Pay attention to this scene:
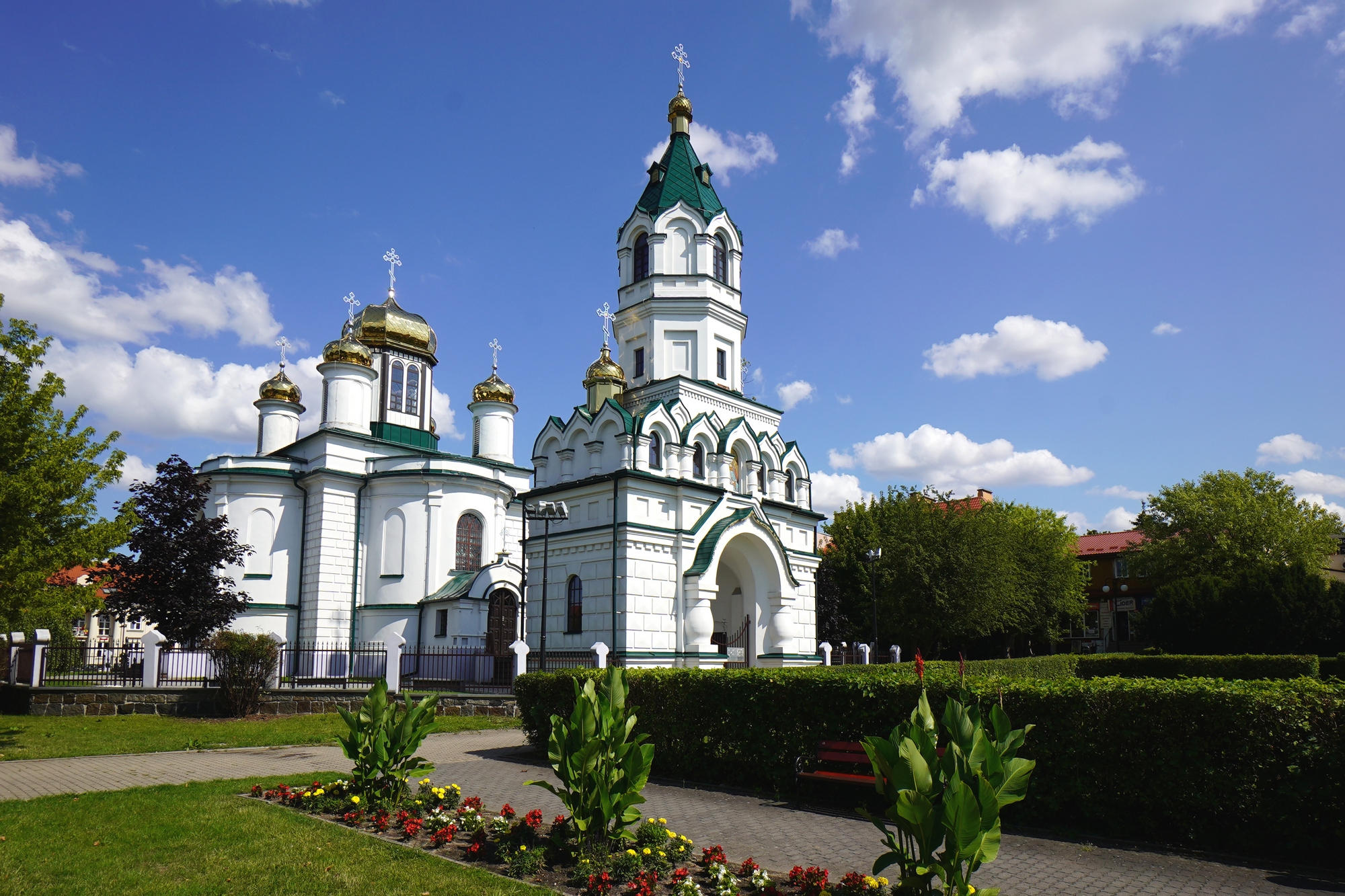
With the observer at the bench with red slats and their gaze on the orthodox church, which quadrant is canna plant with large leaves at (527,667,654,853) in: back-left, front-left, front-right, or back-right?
back-left

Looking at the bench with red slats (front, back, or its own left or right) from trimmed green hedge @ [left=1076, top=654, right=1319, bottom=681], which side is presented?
back

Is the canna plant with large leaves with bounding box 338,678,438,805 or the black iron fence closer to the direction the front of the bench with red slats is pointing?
the canna plant with large leaves

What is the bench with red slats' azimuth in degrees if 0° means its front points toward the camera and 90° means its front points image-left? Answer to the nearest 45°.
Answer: approximately 45°

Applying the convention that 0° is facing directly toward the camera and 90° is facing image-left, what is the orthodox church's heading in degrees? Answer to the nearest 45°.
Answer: approximately 315°

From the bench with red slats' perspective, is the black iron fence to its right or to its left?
on its right
